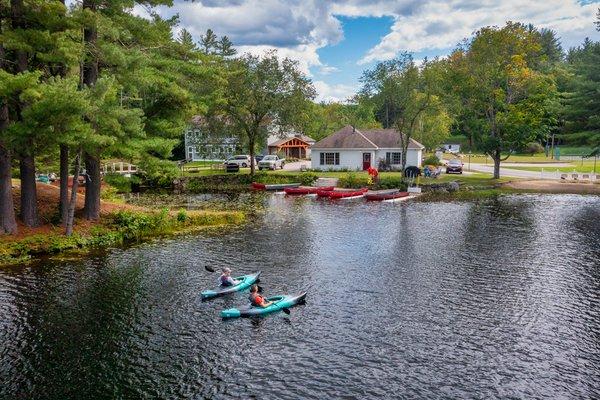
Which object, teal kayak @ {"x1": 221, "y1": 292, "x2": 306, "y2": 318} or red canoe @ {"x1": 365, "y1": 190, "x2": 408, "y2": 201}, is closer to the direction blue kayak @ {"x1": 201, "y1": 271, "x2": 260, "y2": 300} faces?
the red canoe

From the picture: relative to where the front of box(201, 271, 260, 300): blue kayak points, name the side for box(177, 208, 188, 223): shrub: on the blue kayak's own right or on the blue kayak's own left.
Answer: on the blue kayak's own left

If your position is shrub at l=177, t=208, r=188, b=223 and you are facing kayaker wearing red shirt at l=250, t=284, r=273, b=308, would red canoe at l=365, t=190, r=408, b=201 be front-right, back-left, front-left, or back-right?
back-left

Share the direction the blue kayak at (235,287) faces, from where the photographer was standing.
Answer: facing away from the viewer and to the right of the viewer

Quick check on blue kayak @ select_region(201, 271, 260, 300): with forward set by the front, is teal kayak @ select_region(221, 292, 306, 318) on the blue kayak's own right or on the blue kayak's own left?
on the blue kayak's own right
